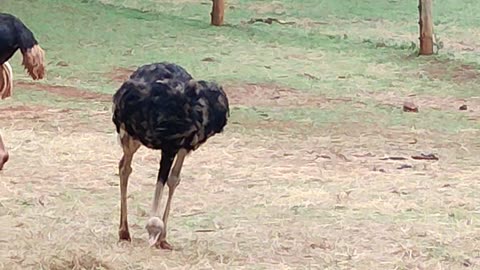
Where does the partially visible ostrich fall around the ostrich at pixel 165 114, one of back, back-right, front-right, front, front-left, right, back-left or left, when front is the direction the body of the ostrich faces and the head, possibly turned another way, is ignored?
back-right

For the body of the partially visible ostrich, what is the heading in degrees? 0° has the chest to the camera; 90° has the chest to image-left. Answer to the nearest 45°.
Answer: approximately 90°

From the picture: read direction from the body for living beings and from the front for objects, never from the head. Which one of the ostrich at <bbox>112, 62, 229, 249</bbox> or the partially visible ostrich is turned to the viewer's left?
the partially visible ostrich

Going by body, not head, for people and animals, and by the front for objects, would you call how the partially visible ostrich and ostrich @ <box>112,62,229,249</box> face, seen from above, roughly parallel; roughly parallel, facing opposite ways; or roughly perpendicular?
roughly perpendicular

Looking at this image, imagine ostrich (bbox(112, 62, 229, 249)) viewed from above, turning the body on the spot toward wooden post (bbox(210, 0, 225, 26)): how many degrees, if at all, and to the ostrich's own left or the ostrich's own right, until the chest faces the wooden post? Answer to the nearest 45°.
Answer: approximately 180°

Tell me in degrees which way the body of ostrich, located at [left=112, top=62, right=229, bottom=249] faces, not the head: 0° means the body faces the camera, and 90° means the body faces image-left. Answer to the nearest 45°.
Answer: approximately 0°

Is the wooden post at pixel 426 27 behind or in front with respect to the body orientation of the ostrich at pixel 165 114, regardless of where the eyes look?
behind

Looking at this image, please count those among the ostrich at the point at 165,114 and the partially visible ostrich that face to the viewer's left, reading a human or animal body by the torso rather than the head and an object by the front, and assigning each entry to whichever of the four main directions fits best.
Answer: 1

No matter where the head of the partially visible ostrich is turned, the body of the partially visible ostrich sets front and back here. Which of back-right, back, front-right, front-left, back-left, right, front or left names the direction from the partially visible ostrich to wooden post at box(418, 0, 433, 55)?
back-right
